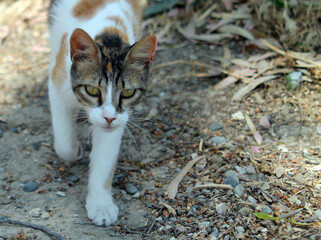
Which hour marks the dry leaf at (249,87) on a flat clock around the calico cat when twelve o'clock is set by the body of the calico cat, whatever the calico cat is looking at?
The dry leaf is roughly at 8 o'clock from the calico cat.

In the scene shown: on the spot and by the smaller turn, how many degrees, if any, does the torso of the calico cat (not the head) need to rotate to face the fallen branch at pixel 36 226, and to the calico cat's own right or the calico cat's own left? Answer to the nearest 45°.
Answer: approximately 45° to the calico cat's own right

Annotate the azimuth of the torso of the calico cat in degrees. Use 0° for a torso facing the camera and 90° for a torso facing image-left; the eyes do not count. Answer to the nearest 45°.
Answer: approximately 0°

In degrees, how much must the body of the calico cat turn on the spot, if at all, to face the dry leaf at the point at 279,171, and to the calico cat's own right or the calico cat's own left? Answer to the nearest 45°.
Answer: approximately 45° to the calico cat's own left

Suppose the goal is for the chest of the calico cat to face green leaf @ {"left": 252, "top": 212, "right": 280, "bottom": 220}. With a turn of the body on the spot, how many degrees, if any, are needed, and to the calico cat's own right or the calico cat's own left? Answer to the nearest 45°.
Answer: approximately 45° to the calico cat's own left
